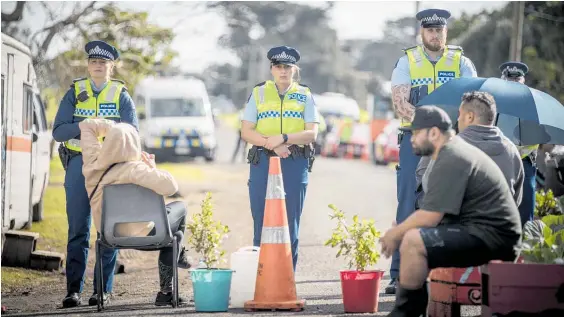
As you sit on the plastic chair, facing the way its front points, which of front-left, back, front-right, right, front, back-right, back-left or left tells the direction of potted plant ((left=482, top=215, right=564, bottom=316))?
back-right

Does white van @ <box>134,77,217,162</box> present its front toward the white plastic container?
yes

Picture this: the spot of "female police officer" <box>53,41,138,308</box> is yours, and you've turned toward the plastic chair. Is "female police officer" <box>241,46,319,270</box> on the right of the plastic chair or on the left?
left

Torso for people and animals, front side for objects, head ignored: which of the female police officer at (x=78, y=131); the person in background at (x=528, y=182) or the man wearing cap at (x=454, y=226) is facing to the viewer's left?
the man wearing cap

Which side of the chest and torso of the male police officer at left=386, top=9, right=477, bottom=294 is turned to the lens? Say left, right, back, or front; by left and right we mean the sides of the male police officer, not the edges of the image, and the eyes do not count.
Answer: front

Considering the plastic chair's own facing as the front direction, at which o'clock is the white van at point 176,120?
The white van is roughly at 12 o'clock from the plastic chair.

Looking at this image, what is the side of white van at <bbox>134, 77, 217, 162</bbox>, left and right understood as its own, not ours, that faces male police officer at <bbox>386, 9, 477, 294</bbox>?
front

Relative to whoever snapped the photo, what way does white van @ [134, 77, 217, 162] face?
facing the viewer

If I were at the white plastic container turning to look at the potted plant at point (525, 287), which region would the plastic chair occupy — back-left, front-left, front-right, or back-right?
back-right

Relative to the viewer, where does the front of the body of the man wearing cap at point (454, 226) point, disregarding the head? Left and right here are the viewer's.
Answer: facing to the left of the viewer

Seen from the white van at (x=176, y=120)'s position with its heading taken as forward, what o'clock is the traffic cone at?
The traffic cone is roughly at 12 o'clock from the white van.

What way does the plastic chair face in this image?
away from the camera

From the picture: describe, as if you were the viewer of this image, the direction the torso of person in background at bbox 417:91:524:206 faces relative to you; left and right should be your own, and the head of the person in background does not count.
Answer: facing away from the viewer and to the left of the viewer

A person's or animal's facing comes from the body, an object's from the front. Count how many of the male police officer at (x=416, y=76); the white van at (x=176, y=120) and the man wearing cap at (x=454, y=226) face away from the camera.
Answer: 0
